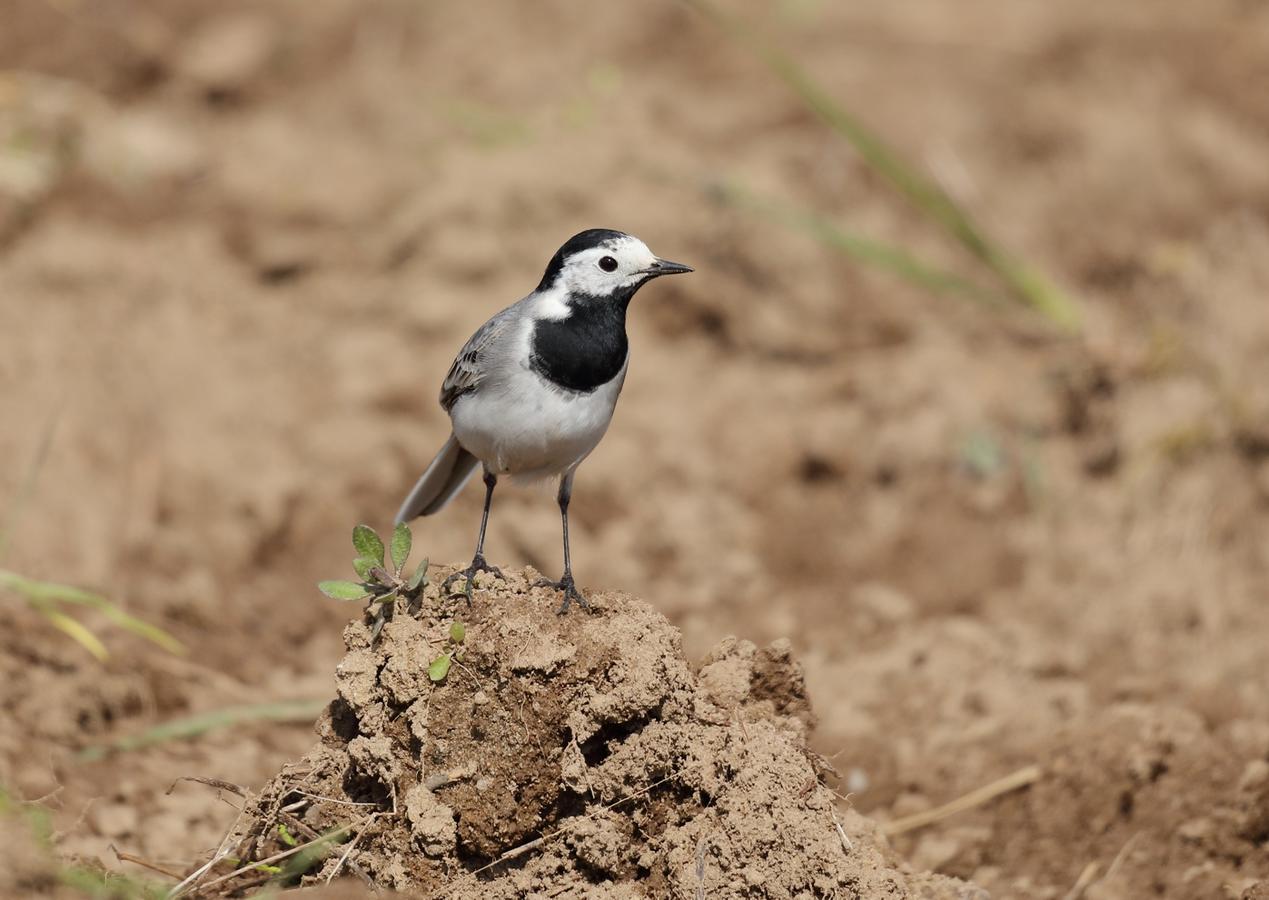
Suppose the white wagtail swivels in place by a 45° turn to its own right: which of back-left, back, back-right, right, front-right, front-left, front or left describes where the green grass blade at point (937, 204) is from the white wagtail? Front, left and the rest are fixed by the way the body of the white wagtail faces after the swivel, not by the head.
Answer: back-left

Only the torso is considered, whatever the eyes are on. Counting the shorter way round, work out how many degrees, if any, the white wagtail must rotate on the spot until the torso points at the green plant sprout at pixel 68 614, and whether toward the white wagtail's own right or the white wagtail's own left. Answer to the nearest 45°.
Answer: approximately 180°

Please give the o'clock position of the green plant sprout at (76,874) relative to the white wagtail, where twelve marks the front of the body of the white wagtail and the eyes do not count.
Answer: The green plant sprout is roughly at 4 o'clock from the white wagtail.

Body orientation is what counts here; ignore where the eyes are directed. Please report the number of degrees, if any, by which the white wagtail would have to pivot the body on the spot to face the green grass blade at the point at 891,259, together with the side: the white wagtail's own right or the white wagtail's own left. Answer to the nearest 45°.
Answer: approximately 90° to the white wagtail's own left

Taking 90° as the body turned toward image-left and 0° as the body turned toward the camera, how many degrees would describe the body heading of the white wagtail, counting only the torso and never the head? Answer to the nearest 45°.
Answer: approximately 315°

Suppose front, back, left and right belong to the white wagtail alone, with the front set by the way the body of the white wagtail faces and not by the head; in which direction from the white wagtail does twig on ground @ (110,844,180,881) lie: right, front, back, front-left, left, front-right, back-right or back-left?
back-right
